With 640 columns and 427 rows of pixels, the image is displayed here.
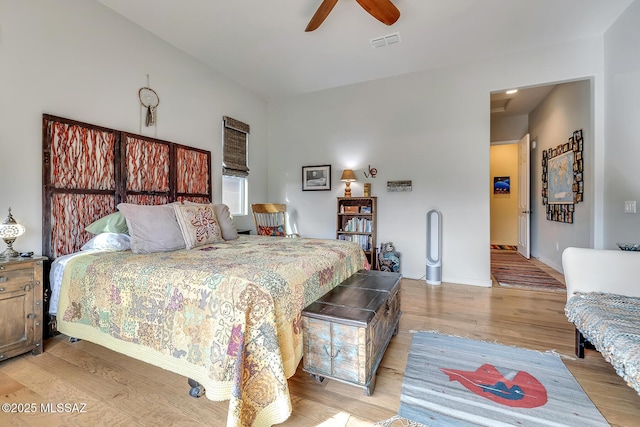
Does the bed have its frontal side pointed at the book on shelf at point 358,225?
no

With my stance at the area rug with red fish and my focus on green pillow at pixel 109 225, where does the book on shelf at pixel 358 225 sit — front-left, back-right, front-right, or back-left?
front-right

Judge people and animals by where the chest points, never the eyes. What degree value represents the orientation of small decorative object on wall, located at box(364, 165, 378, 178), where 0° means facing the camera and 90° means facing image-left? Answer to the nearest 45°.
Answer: approximately 0°

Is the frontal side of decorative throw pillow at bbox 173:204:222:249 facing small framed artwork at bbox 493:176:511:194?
no

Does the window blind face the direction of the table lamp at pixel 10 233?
no

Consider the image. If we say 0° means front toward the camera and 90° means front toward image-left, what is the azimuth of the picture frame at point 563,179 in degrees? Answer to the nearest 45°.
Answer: approximately 45°

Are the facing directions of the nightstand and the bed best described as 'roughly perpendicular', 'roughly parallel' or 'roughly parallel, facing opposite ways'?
roughly parallel

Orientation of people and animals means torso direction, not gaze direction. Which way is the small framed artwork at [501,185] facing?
toward the camera

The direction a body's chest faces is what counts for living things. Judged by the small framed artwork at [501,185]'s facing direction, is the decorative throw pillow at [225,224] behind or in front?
in front

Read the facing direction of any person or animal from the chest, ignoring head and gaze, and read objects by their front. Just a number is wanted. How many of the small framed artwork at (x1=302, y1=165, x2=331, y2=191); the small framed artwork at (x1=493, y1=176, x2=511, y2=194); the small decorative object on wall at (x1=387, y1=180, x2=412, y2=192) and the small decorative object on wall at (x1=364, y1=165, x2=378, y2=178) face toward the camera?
4

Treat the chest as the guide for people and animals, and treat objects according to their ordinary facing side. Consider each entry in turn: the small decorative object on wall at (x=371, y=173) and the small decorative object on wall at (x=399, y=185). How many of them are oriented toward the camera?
2

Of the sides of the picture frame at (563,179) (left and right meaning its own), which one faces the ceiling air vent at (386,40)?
front

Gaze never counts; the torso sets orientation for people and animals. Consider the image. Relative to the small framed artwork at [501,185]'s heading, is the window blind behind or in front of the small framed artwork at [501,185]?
in front

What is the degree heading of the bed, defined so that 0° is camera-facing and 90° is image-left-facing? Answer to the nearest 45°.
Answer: approximately 315°

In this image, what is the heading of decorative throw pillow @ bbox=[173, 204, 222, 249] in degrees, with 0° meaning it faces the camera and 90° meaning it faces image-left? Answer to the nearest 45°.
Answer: approximately 315°

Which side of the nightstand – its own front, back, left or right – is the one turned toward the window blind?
left

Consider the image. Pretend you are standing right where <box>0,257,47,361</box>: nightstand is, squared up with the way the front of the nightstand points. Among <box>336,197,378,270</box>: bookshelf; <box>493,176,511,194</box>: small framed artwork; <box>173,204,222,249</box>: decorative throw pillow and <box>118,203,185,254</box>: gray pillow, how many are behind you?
0

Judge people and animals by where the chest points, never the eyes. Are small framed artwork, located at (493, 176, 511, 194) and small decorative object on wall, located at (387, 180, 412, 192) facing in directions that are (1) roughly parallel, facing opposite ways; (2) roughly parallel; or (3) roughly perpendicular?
roughly parallel

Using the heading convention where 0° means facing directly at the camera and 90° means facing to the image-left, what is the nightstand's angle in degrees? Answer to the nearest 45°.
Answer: approximately 315°
